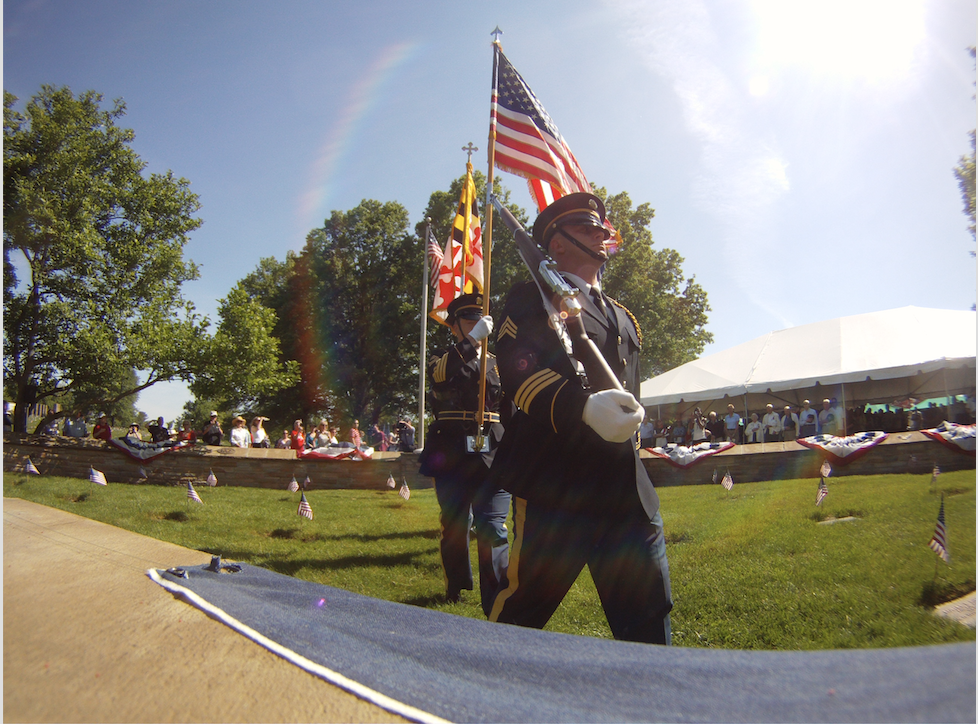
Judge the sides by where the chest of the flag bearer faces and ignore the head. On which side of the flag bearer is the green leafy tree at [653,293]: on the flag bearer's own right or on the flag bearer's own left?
on the flag bearer's own left

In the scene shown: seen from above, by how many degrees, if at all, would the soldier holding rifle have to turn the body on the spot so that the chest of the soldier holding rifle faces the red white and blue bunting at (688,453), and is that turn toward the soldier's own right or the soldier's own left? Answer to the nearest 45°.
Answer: approximately 135° to the soldier's own left

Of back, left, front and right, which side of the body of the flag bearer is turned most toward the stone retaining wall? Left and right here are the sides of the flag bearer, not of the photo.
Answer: back

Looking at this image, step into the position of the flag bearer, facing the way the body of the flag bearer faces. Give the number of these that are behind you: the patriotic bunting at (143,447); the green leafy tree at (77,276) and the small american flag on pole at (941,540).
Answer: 2

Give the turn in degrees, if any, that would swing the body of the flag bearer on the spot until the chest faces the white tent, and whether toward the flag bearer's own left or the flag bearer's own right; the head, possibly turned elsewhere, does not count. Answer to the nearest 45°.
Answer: approximately 90° to the flag bearer's own left
